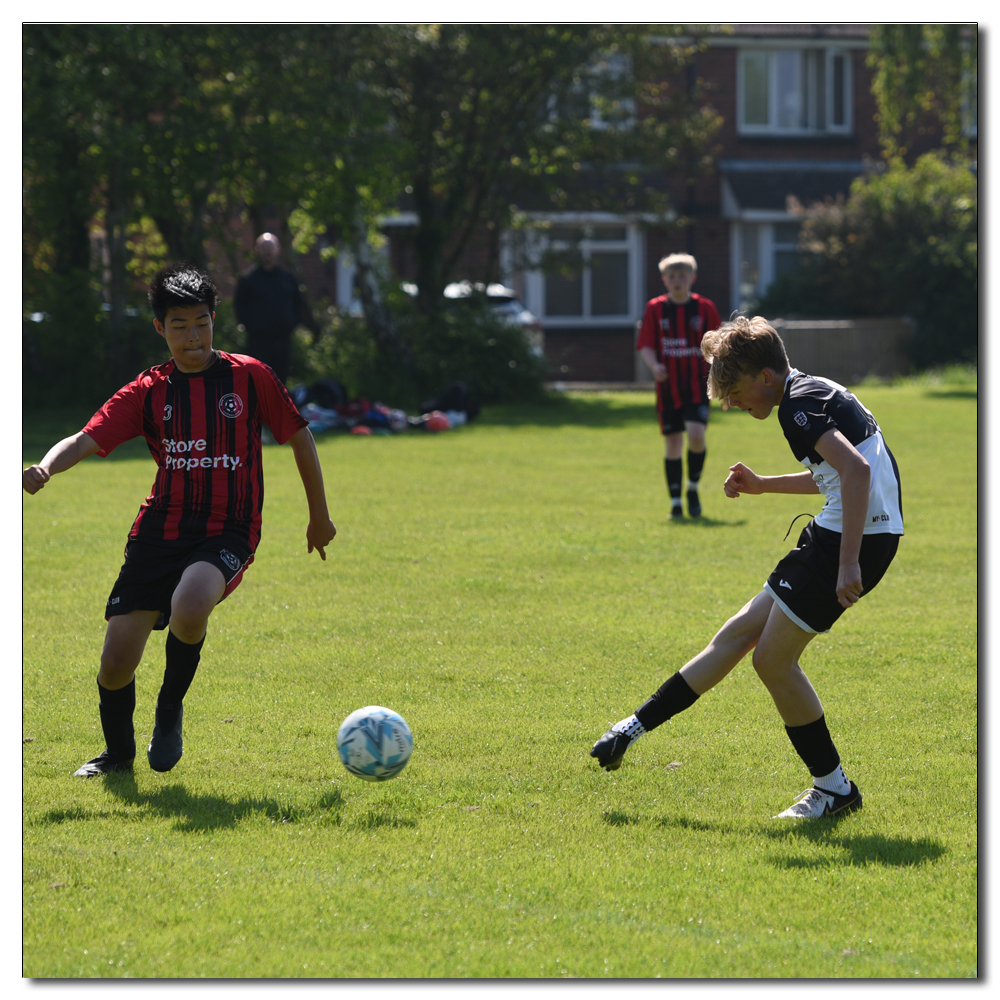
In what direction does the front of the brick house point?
toward the camera

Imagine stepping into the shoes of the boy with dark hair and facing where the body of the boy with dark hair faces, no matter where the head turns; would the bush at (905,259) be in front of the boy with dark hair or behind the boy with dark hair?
behind

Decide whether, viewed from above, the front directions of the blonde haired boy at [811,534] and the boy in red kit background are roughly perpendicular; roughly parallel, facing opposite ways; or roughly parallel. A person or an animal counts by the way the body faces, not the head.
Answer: roughly perpendicular

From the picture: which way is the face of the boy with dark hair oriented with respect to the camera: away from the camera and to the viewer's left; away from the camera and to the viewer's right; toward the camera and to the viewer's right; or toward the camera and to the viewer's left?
toward the camera and to the viewer's right

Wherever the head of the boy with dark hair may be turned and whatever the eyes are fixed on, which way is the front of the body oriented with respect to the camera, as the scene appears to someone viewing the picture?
toward the camera

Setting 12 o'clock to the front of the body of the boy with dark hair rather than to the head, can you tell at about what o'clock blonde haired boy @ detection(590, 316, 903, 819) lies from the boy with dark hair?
The blonde haired boy is roughly at 10 o'clock from the boy with dark hair.

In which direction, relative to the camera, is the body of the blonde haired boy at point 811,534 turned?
to the viewer's left

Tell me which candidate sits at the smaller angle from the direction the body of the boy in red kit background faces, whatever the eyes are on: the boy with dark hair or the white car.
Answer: the boy with dark hair

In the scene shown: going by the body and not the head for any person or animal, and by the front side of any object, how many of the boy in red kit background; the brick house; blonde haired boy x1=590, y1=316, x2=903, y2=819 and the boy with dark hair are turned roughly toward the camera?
3
